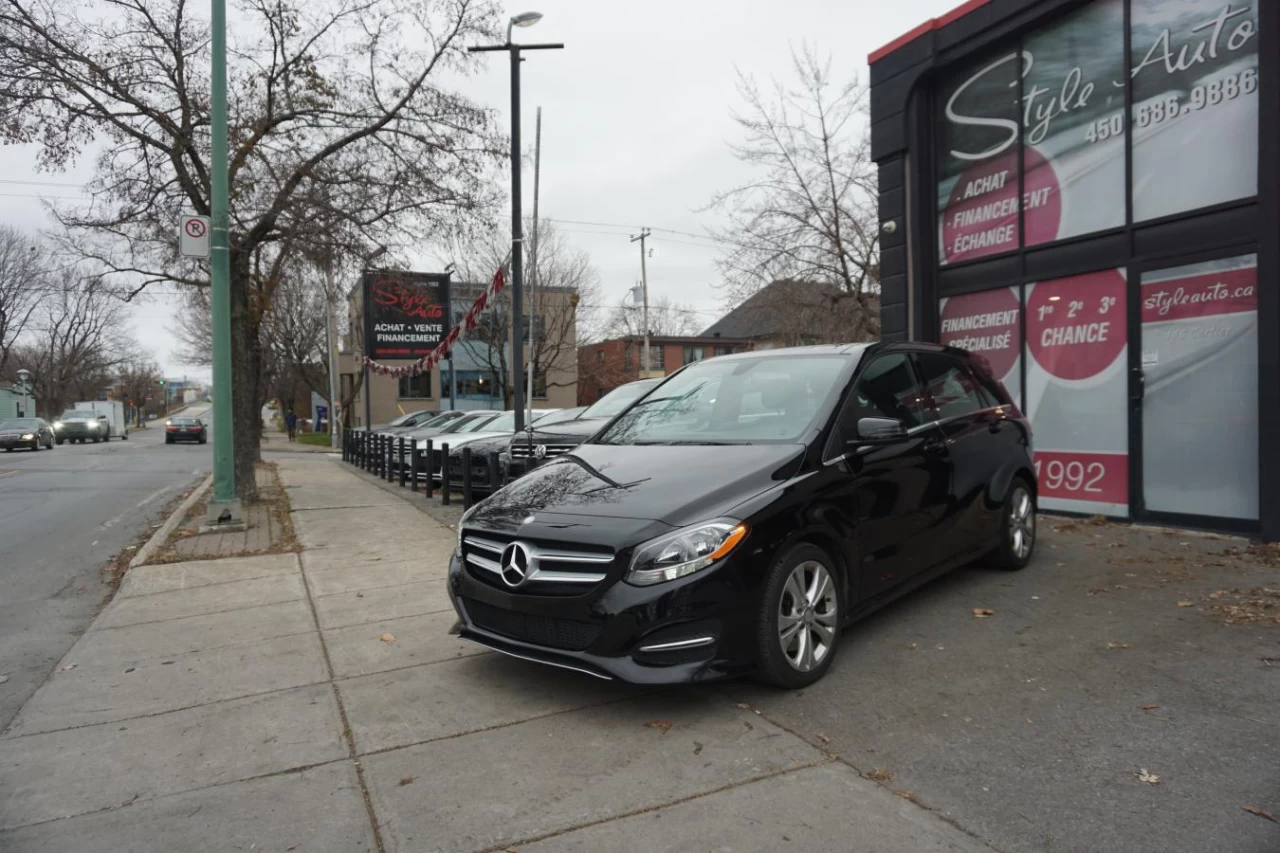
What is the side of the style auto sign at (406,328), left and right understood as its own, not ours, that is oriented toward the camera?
front

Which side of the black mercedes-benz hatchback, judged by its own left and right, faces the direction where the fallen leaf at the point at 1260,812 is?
left

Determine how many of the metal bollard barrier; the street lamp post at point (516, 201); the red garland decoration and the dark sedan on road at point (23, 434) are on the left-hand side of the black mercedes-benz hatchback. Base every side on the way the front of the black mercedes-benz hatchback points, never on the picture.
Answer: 0

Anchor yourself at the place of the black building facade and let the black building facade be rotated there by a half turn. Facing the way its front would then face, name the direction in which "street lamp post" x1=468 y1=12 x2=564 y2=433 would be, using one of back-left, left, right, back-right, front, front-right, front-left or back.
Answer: back-left

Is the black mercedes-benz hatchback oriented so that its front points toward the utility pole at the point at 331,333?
no

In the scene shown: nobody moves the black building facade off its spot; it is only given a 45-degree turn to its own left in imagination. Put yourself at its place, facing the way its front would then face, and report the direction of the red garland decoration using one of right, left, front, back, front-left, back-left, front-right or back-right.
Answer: right

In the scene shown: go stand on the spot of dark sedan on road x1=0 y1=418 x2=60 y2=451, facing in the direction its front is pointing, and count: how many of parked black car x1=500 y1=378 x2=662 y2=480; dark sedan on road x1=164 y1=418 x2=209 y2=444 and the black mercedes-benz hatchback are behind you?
1

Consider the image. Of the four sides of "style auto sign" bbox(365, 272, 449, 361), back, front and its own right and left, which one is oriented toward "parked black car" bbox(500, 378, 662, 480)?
front

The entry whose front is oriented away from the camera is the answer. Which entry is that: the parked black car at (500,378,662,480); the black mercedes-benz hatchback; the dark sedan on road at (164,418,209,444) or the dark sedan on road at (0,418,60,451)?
the dark sedan on road at (164,418,209,444)

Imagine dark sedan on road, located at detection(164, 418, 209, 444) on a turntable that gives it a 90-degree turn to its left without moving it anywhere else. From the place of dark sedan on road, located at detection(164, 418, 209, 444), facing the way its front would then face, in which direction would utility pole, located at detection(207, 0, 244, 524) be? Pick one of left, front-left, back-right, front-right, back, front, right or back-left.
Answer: left

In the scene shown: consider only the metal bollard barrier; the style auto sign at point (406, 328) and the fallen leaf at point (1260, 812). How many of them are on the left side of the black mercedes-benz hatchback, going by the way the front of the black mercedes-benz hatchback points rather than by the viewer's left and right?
1

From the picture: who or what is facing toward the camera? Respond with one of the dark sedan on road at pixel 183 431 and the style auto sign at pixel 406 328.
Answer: the style auto sign

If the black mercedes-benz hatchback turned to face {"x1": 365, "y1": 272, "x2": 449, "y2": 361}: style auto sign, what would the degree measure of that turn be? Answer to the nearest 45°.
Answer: approximately 90° to its right

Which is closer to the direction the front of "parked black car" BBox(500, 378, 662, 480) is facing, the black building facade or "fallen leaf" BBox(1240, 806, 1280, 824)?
the fallen leaf
